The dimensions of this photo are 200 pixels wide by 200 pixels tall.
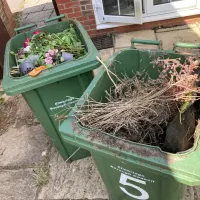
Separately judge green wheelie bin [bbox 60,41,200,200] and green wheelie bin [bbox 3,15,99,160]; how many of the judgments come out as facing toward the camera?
2

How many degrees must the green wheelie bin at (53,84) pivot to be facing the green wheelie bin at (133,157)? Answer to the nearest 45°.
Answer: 0° — it already faces it

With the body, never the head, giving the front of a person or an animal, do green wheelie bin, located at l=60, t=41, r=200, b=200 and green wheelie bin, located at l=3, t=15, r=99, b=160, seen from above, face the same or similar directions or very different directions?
same or similar directions

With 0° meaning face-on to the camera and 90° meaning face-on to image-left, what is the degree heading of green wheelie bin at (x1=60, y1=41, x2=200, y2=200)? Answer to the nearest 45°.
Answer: approximately 0°

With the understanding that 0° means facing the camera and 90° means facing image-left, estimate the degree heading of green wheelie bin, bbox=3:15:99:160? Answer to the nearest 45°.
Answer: approximately 0°

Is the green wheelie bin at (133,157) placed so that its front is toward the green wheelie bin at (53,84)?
no

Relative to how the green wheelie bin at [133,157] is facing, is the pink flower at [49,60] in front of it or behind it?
behind

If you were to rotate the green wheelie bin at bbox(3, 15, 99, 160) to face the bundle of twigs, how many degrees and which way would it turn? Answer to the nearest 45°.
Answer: approximately 45° to its left
